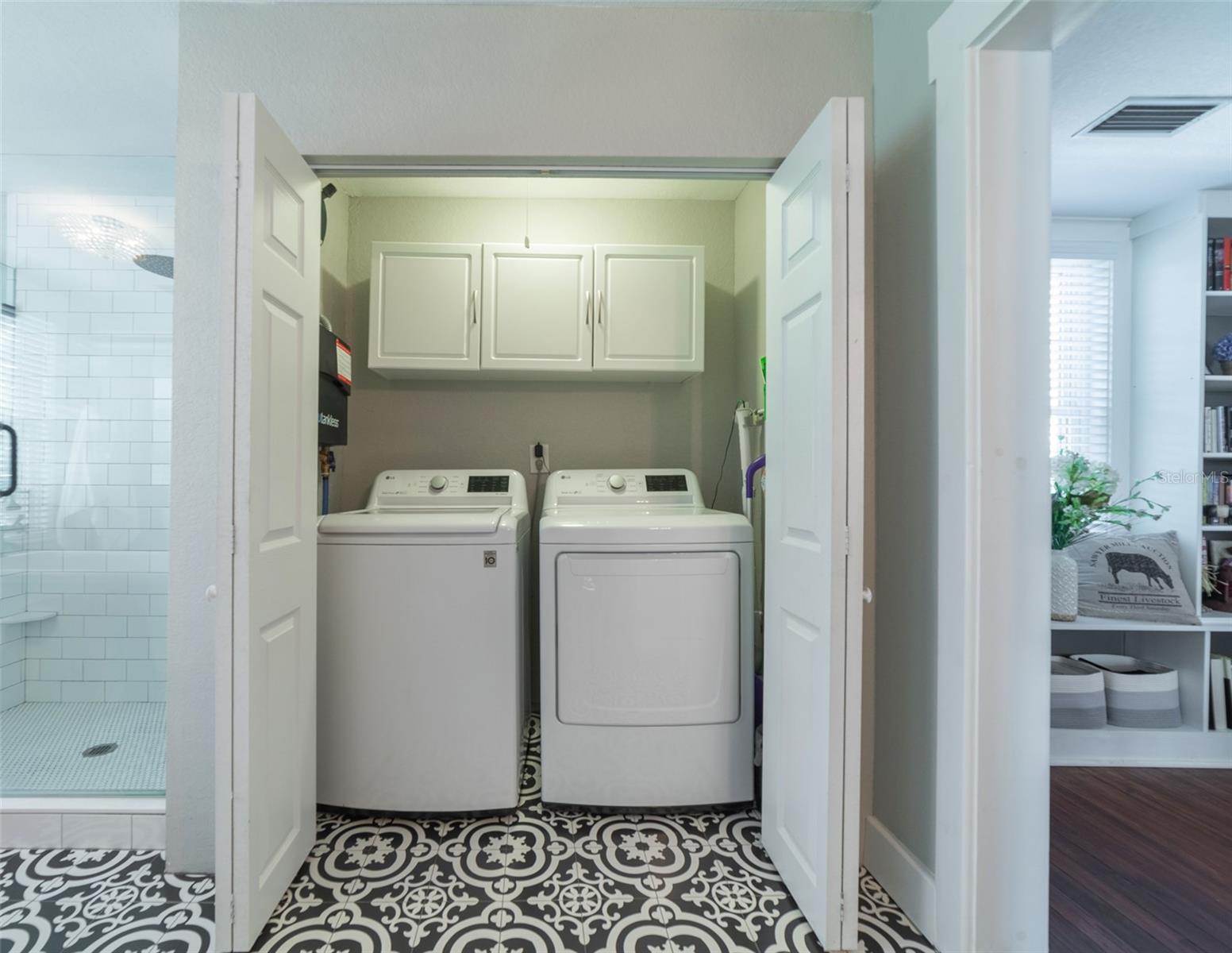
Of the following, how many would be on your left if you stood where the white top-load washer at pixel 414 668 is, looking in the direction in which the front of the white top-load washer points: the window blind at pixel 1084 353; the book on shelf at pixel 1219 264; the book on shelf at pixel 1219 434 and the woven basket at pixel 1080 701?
4

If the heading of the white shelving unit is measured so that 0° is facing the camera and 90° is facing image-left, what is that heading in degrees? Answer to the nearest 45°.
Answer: approximately 0°

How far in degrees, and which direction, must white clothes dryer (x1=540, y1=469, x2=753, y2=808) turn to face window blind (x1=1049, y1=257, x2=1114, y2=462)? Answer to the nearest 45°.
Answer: approximately 135° to its left

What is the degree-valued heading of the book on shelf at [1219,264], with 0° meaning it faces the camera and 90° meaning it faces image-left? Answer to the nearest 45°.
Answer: approximately 0°

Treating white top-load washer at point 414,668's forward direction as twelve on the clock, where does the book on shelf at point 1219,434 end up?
The book on shelf is roughly at 9 o'clock from the white top-load washer.

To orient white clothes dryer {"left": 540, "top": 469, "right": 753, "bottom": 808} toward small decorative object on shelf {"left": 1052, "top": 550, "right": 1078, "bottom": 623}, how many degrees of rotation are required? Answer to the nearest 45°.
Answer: approximately 90° to its left
